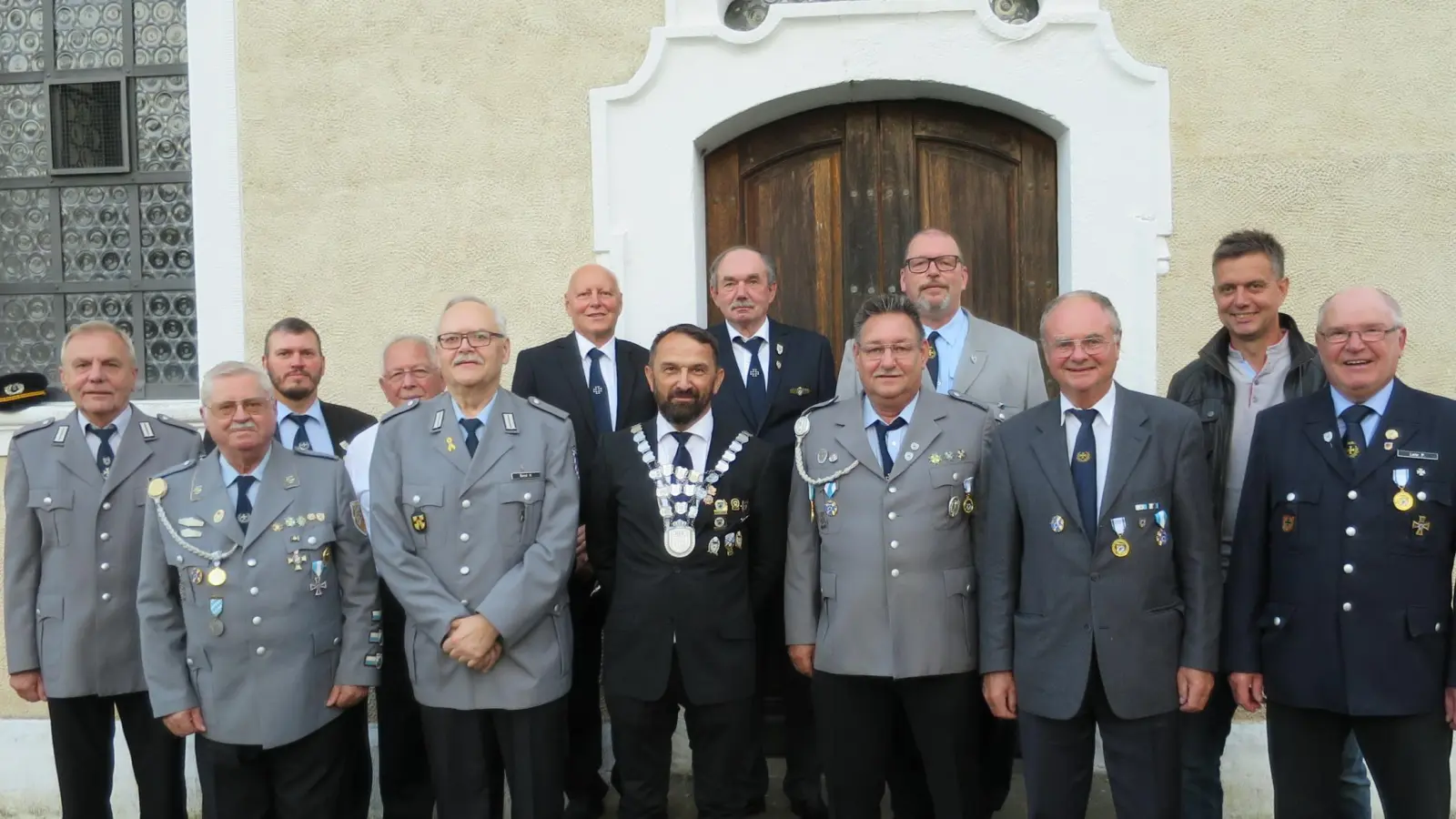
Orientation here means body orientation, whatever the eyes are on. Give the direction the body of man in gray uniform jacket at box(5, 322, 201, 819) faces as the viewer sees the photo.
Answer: toward the camera

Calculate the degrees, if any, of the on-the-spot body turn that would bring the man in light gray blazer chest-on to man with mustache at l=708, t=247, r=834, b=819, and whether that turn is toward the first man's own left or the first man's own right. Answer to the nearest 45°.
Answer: approximately 90° to the first man's own right

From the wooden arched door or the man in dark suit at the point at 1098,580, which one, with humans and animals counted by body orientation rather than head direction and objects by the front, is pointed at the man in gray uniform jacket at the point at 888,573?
the wooden arched door

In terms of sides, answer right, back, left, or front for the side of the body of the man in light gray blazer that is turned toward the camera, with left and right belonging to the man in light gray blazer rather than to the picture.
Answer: front

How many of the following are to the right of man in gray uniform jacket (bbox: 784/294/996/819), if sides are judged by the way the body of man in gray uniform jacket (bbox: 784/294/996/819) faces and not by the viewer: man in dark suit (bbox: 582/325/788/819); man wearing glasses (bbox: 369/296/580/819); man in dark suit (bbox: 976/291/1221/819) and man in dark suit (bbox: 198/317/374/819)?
3

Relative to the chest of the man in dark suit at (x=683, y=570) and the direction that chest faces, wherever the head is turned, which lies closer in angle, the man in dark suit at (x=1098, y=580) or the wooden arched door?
the man in dark suit

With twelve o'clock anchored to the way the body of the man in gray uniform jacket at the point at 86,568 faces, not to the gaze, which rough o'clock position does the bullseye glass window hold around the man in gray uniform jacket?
The bullseye glass window is roughly at 6 o'clock from the man in gray uniform jacket.

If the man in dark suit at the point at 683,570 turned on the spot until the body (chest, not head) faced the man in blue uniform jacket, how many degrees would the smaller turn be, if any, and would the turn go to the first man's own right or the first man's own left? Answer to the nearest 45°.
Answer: approximately 90° to the first man's own left

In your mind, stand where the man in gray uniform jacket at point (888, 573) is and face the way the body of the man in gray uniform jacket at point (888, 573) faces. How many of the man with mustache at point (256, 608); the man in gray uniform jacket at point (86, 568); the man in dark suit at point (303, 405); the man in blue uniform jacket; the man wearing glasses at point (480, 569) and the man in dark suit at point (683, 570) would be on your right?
5

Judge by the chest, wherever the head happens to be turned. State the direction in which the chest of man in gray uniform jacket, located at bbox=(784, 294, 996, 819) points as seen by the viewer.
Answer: toward the camera
